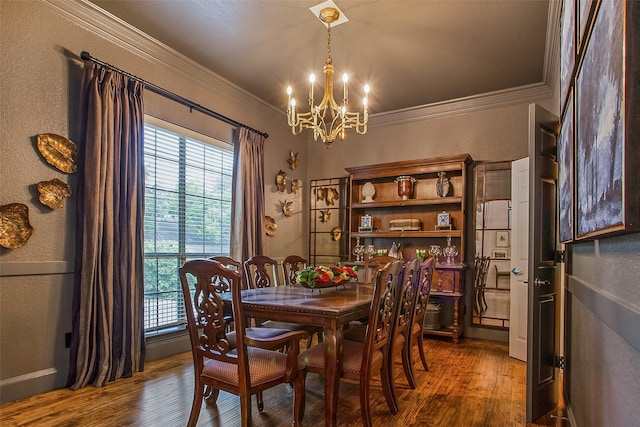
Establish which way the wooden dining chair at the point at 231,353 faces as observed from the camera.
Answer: facing away from the viewer and to the right of the viewer

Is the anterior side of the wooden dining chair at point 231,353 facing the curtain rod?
no

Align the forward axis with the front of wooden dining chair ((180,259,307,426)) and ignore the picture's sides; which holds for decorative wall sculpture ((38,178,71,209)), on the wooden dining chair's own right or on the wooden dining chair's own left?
on the wooden dining chair's own left

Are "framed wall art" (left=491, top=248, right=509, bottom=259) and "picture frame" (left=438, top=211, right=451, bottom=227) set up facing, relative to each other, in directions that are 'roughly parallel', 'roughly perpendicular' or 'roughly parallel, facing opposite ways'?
roughly parallel

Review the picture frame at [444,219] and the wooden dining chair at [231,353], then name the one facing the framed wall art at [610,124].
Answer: the picture frame

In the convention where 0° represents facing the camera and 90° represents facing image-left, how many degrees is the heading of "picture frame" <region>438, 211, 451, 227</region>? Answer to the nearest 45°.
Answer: approximately 0°

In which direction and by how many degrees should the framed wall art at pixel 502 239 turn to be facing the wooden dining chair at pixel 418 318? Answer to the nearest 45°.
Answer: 0° — it already faces it

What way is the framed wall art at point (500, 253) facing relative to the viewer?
toward the camera

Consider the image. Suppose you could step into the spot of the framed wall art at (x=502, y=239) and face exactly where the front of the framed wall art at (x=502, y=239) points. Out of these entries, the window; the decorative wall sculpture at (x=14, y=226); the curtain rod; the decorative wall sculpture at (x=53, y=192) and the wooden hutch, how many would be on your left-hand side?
0

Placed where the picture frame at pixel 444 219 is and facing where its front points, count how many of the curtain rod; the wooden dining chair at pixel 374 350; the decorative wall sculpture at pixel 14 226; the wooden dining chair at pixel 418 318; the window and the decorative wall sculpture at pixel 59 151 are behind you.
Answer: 0

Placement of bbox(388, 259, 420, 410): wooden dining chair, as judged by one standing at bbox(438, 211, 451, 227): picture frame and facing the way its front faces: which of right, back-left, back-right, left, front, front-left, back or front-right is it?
front
